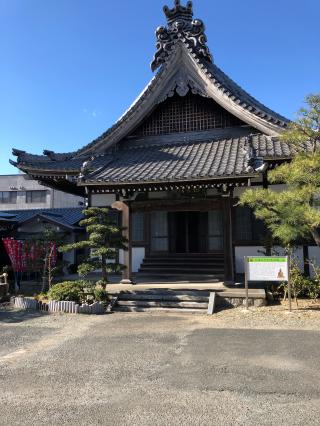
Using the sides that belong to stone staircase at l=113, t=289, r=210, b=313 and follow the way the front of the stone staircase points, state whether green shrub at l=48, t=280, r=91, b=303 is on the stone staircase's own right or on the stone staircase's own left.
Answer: on the stone staircase's own right

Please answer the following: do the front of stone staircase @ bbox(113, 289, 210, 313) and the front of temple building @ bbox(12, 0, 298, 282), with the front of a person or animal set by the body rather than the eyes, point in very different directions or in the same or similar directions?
same or similar directions

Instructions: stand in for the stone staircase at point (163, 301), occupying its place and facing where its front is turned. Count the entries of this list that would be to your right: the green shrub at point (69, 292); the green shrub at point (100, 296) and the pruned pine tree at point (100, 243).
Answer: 3

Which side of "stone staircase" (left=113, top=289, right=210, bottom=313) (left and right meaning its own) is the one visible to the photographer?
front

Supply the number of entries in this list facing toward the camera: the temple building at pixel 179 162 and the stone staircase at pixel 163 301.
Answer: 2

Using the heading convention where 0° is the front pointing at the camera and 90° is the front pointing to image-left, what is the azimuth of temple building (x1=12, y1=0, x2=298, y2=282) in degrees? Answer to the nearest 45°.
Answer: approximately 0°

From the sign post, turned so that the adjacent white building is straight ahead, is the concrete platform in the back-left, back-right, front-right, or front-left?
front-left

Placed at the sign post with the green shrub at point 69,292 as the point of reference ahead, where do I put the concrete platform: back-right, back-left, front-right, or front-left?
front-right

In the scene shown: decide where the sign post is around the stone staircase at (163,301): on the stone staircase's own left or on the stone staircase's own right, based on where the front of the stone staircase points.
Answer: on the stone staircase's own left

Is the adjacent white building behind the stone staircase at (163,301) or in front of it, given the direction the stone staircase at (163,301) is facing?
behind

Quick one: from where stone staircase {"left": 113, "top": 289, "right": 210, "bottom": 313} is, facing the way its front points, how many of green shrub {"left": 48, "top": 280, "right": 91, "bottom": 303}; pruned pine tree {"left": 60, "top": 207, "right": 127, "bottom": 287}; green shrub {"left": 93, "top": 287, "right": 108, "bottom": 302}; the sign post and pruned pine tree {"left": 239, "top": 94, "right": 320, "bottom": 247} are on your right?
3

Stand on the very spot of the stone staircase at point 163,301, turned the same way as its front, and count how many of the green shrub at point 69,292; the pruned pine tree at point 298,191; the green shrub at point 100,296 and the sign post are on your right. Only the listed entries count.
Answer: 2

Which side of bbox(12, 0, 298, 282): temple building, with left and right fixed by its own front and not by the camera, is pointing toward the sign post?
front
